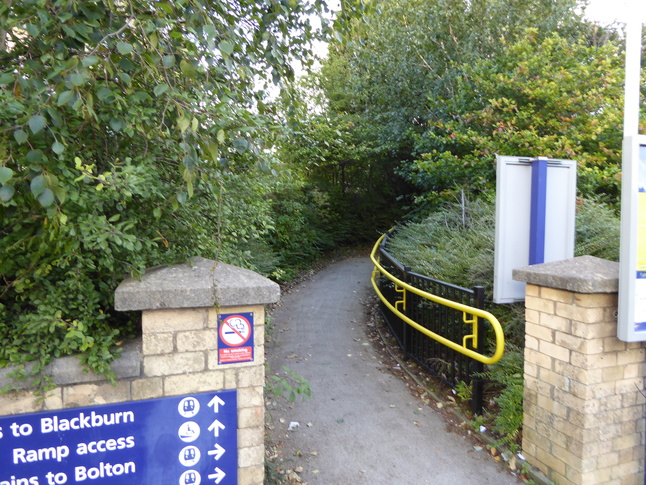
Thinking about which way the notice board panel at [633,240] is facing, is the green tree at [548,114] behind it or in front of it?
behind

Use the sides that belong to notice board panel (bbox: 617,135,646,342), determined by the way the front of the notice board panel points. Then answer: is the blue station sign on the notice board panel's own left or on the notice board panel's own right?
on the notice board panel's own right

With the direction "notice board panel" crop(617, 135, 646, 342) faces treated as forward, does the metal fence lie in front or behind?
behind

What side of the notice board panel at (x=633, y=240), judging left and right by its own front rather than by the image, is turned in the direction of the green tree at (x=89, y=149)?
right

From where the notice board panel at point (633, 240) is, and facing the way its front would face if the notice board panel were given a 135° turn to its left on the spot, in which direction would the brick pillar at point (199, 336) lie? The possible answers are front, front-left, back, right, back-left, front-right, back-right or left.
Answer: back-left

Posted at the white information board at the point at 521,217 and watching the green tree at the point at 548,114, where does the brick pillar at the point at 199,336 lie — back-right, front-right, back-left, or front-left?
back-left
